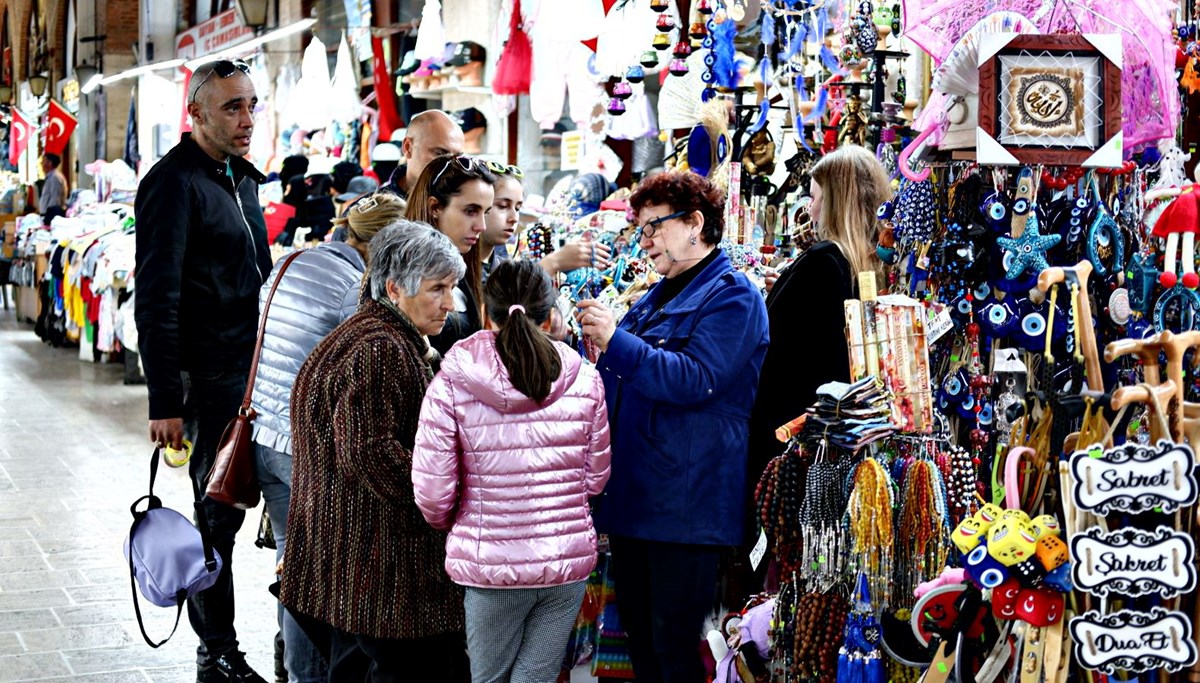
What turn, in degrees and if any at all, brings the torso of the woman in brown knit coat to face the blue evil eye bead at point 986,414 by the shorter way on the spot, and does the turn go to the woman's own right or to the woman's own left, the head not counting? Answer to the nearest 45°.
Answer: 0° — they already face it

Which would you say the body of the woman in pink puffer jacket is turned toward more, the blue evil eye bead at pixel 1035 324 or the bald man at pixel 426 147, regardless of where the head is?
the bald man

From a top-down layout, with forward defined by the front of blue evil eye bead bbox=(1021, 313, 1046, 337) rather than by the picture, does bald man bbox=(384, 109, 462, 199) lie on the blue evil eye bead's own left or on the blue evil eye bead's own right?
on the blue evil eye bead's own right

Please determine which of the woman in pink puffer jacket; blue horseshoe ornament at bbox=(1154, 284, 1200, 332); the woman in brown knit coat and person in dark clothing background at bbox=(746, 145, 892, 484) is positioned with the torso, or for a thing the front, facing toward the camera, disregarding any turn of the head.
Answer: the blue horseshoe ornament

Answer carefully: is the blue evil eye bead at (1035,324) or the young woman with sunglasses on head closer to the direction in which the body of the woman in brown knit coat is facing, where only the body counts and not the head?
the blue evil eye bead

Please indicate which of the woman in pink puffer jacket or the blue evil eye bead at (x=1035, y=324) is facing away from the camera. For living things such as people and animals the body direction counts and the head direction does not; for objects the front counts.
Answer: the woman in pink puffer jacket

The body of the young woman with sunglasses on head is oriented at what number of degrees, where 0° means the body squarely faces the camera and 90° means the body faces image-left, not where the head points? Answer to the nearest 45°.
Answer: approximately 315°

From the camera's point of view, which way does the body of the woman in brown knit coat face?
to the viewer's right

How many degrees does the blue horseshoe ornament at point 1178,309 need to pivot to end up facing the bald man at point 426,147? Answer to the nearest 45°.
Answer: approximately 90° to its right
